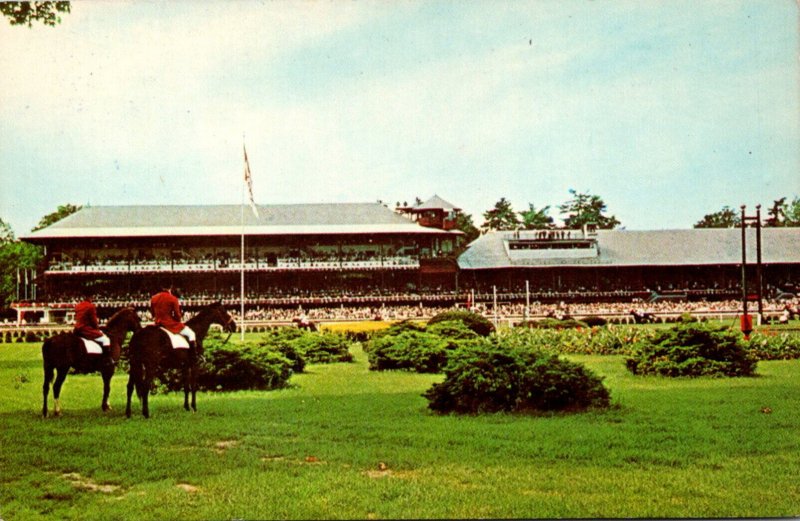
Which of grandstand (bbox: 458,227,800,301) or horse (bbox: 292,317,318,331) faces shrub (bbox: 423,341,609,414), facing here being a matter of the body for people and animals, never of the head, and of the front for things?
the grandstand

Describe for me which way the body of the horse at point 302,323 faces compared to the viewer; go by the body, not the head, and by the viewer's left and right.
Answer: facing to the left of the viewer

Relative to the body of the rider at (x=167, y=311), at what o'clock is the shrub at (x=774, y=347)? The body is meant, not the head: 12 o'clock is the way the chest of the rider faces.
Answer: The shrub is roughly at 1 o'clock from the rider.

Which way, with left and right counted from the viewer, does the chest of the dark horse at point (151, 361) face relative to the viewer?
facing away from the viewer and to the right of the viewer

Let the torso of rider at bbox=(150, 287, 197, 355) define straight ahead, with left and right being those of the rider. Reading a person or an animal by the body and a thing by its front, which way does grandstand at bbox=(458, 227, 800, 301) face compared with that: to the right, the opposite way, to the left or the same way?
the opposite way

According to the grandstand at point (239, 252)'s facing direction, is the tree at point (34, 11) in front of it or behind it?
in front

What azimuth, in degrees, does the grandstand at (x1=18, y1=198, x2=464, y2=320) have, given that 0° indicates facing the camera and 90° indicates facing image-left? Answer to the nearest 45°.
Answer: approximately 0°

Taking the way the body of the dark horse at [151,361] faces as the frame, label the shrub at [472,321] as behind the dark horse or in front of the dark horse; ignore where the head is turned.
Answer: in front

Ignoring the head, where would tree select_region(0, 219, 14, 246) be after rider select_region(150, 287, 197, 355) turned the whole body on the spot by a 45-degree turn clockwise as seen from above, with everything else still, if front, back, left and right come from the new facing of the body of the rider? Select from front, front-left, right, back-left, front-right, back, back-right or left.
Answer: back-left

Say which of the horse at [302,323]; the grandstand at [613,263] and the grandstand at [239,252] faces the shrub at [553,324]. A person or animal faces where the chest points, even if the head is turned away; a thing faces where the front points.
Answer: the grandstand at [613,263]

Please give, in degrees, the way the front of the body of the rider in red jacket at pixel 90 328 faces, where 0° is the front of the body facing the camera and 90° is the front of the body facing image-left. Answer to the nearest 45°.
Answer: approximately 225°
